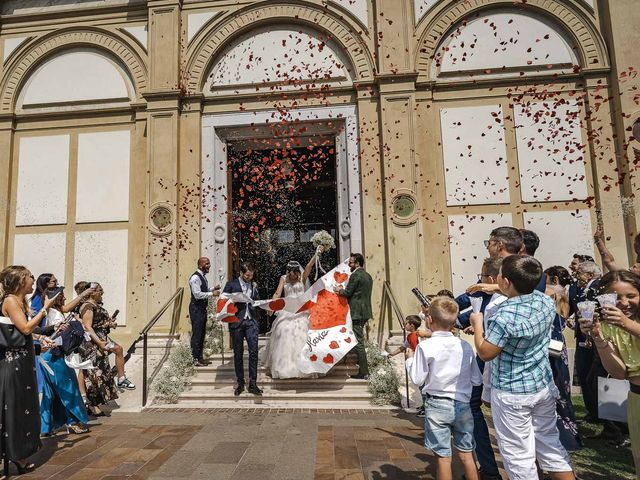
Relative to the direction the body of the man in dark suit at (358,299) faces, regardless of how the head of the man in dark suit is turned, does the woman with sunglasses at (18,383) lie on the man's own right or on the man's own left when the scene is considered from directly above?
on the man's own left

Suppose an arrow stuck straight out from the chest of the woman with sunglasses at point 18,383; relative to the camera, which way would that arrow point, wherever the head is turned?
to the viewer's right

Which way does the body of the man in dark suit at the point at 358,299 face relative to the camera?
to the viewer's left

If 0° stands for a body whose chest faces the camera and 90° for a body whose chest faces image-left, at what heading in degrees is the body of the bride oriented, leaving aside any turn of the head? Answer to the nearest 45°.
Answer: approximately 0°

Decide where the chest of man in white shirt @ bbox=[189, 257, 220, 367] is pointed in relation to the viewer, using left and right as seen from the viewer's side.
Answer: facing to the right of the viewer

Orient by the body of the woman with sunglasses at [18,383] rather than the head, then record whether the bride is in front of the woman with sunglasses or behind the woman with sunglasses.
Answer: in front

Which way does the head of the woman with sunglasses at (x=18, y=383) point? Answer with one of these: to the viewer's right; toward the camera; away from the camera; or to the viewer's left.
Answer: to the viewer's right

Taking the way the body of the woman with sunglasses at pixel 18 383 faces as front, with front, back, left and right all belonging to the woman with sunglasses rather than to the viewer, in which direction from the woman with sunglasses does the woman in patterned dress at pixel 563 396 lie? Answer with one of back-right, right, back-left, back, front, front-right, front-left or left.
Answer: front-right

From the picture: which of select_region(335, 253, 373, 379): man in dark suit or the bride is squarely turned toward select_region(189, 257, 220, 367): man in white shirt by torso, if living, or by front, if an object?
the man in dark suit

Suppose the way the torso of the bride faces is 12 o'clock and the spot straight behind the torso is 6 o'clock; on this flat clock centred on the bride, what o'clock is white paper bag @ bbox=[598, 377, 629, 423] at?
The white paper bag is roughly at 11 o'clock from the bride.
